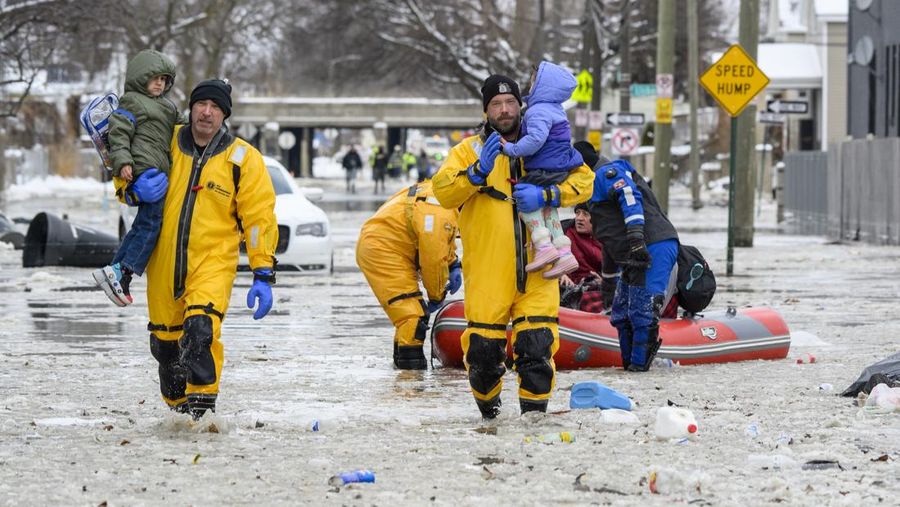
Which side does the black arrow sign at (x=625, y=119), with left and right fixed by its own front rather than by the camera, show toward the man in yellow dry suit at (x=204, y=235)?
front

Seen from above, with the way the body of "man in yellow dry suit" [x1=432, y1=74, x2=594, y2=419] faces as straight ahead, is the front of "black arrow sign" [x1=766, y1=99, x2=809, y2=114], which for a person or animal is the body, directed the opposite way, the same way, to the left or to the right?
the same way

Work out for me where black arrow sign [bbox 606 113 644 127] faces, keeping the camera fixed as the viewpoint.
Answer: facing the viewer

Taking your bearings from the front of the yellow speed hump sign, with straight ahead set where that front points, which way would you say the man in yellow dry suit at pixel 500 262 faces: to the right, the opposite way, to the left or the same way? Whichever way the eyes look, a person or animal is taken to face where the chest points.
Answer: the same way

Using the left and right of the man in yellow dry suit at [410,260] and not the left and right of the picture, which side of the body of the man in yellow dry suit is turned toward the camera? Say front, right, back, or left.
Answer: right

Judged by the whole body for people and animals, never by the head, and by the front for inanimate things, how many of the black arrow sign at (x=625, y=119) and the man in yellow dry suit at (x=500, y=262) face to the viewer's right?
0

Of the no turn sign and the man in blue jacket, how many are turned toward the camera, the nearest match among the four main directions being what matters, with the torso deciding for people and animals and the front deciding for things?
1

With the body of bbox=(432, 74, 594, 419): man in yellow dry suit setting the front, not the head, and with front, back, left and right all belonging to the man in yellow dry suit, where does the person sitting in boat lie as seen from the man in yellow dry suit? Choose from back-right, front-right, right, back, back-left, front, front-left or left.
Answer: back

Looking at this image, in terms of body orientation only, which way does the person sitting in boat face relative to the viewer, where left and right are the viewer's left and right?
facing the viewer and to the left of the viewer

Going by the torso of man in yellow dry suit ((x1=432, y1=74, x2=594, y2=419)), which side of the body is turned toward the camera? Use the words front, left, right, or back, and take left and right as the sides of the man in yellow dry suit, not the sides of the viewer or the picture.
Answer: front

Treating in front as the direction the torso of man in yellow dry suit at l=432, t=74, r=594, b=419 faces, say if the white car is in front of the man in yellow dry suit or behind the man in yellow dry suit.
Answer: behind

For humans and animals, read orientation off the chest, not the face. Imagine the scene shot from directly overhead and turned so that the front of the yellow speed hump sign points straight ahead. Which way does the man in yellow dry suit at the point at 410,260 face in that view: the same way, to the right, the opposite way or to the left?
to the left

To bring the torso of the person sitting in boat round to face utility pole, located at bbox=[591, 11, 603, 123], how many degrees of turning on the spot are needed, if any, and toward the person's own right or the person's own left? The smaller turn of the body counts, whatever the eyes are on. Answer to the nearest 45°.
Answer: approximately 135° to the person's own right

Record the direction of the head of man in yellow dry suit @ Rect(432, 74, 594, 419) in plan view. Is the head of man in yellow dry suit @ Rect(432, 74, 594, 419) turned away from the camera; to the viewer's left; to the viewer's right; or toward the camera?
toward the camera

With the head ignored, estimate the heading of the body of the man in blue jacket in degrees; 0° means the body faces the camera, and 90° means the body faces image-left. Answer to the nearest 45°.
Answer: approximately 90°

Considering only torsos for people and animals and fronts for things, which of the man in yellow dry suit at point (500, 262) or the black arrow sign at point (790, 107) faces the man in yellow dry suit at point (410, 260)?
the black arrow sign

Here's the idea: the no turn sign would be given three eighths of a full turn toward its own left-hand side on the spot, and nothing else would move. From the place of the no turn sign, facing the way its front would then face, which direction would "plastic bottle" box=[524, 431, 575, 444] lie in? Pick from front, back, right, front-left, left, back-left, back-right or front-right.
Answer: back-right

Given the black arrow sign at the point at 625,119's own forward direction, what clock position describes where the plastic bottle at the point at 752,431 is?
The plastic bottle is roughly at 12 o'clock from the black arrow sign.

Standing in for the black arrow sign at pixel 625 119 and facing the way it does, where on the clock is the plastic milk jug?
The plastic milk jug is roughly at 12 o'clock from the black arrow sign.
